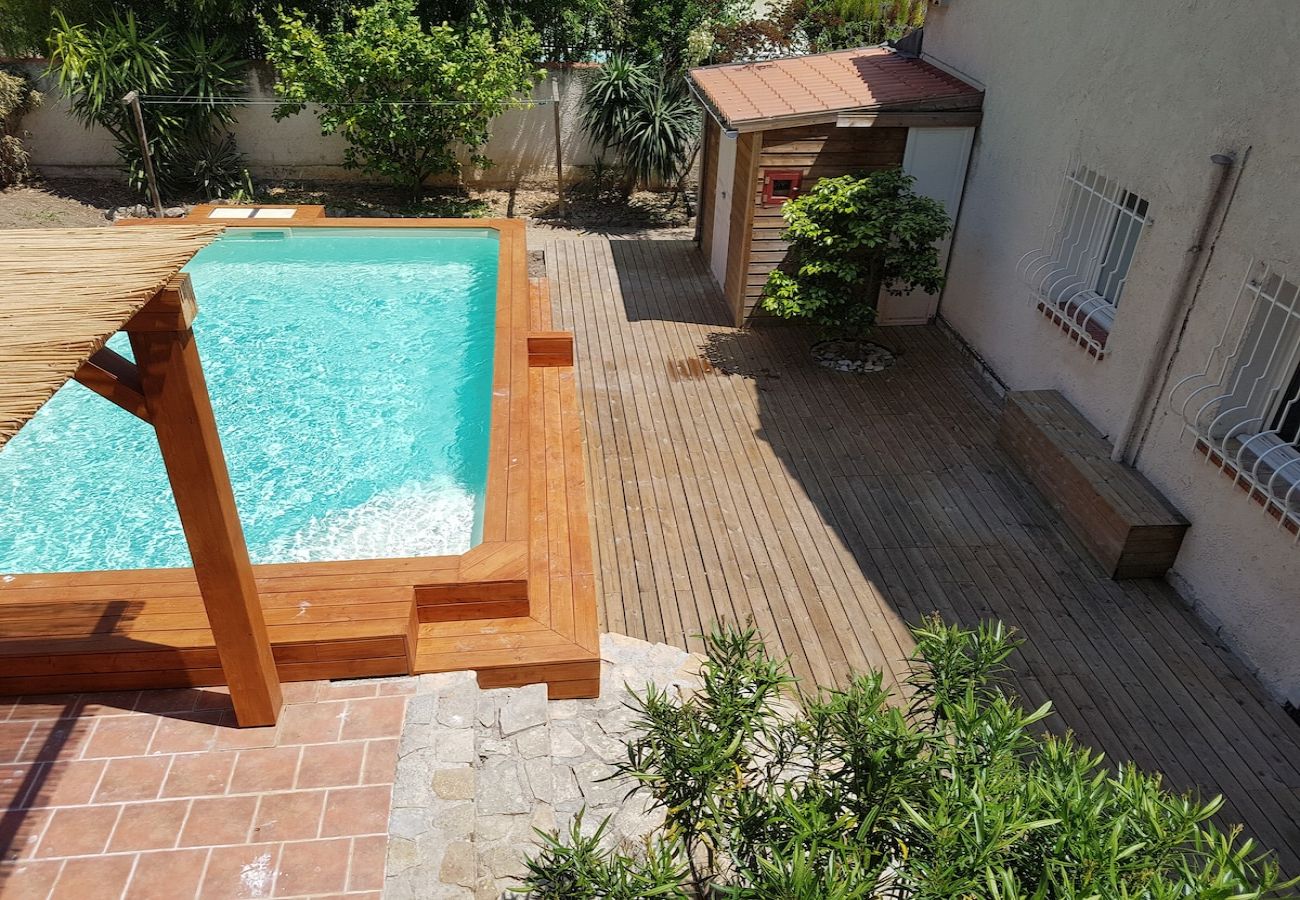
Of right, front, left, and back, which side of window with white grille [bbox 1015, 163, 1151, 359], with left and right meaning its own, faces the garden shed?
right

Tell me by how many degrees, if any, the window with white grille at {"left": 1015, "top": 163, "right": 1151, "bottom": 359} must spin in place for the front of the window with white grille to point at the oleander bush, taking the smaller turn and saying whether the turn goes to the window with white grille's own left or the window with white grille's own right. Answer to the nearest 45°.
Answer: approximately 45° to the window with white grille's own left

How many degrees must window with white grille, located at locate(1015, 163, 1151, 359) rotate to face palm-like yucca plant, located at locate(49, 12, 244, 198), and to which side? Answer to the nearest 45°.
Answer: approximately 45° to its right

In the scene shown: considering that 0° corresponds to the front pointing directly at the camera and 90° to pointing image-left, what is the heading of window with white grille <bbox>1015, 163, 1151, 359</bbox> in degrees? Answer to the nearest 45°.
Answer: approximately 45°

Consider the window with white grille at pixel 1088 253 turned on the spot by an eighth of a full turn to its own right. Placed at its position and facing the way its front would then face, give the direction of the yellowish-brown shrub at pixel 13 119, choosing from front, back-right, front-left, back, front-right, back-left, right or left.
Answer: front

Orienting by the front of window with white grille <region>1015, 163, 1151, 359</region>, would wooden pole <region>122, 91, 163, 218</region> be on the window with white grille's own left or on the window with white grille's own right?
on the window with white grille's own right

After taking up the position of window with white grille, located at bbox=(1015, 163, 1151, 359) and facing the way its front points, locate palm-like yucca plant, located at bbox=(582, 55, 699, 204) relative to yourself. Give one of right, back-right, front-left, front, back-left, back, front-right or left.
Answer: right
